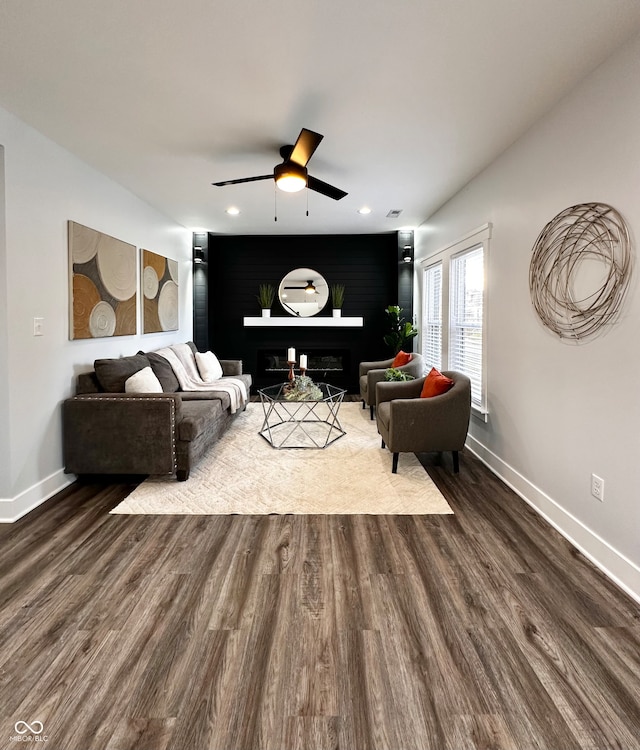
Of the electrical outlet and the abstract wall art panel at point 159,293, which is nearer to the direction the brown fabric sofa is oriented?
the electrical outlet

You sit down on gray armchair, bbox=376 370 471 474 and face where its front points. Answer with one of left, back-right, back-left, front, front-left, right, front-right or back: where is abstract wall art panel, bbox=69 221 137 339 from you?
front

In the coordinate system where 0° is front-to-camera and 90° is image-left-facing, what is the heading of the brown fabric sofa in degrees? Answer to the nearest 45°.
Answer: approximately 270°

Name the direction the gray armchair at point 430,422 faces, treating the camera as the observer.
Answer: facing to the left of the viewer

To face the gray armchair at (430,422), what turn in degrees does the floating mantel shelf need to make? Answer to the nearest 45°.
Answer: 0° — it already faces it

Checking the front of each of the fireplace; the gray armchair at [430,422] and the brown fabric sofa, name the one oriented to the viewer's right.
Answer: the brown fabric sofa

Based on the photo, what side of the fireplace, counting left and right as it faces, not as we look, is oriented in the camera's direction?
front

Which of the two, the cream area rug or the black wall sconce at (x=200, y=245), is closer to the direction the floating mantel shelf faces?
the cream area rug

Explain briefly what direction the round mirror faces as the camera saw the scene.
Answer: facing the viewer

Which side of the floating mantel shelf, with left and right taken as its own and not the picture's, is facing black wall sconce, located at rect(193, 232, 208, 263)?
right

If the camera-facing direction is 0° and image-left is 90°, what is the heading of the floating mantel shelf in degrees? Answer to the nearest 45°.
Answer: approximately 0°

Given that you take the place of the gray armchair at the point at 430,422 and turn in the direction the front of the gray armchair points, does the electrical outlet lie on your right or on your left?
on your left

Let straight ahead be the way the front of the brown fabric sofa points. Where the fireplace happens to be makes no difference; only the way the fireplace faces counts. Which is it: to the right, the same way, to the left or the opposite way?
to the right

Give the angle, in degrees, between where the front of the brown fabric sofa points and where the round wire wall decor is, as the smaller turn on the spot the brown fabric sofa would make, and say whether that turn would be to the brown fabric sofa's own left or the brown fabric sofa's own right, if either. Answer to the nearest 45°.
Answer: approximately 45° to the brown fabric sofa's own right

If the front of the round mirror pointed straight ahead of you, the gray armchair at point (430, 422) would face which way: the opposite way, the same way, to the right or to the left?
to the right

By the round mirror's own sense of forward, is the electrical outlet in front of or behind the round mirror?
in front

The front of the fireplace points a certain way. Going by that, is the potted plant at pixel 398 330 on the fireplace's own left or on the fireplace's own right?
on the fireplace's own left
